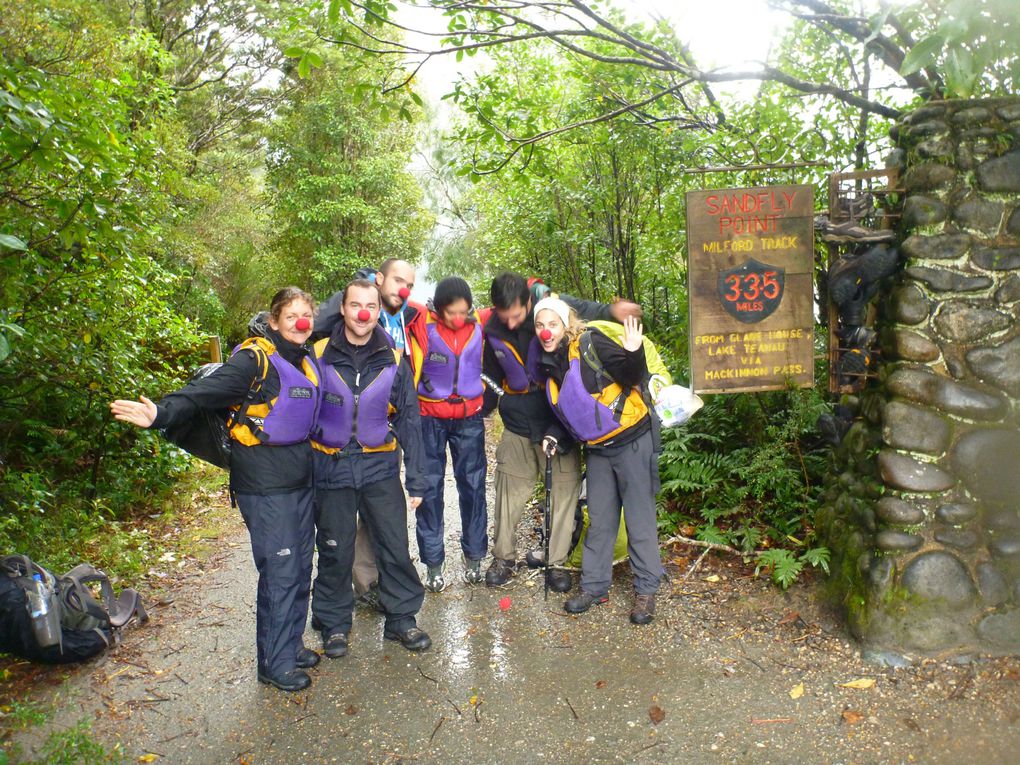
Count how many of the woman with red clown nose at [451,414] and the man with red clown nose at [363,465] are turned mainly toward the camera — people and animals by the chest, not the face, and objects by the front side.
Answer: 2

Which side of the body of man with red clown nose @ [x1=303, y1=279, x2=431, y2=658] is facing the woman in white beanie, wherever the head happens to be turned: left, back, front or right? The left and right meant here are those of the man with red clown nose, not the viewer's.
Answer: left

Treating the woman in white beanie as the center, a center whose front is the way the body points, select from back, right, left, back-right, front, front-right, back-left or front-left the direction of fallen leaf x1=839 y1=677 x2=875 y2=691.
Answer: left

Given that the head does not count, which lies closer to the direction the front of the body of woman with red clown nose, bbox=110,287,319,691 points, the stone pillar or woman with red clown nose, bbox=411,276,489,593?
the stone pillar

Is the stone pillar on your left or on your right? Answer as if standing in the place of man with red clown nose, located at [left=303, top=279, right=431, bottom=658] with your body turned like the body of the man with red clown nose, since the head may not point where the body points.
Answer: on your left

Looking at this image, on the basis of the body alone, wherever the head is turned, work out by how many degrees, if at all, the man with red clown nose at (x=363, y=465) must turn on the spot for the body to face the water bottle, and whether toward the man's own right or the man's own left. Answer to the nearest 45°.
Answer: approximately 90° to the man's own right

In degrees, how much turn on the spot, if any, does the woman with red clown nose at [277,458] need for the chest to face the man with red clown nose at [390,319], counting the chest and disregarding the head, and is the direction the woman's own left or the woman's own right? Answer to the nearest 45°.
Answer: approximately 90° to the woman's own left

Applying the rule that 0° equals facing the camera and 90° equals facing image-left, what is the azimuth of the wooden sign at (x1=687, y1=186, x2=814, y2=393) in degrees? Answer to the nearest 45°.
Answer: approximately 0°

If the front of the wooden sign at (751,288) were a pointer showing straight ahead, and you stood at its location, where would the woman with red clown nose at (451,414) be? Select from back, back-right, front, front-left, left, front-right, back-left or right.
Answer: right
